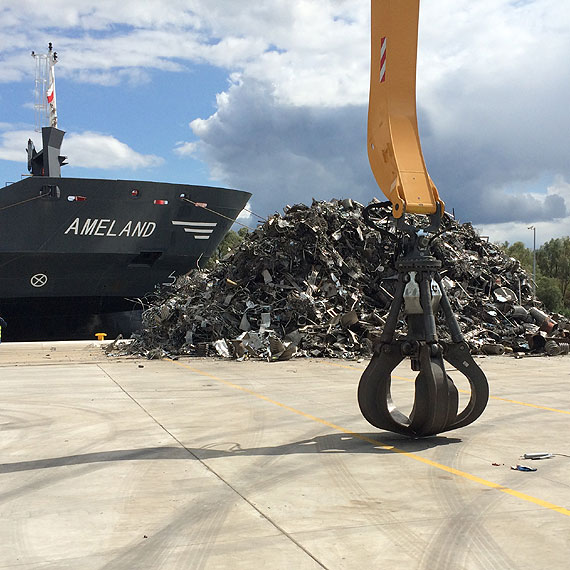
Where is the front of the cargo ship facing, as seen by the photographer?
facing to the right of the viewer

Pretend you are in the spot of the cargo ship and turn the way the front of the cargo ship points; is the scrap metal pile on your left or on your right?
on your right
